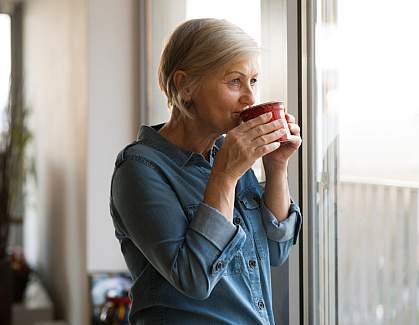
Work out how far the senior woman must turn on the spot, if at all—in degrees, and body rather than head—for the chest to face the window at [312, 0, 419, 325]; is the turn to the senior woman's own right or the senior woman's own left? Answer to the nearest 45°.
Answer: approximately 90° to the senior woman's own left

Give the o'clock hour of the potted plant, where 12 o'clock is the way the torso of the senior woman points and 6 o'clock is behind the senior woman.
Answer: The potted plant is roughly at 7 o'clock from the senior woman.

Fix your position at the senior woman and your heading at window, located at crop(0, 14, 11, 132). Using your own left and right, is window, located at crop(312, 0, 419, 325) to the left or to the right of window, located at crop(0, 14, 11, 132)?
right

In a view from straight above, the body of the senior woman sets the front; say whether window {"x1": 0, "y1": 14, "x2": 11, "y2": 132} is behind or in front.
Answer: behind
